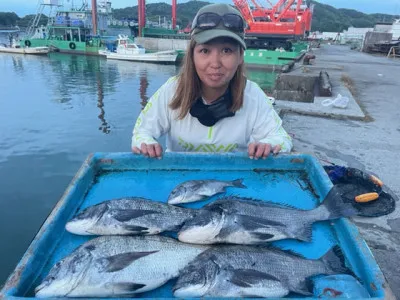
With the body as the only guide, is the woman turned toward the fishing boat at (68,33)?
no

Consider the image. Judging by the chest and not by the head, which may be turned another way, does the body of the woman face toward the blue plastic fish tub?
yes

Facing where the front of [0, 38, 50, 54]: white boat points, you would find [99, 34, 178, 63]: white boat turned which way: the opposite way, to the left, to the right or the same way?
the same way

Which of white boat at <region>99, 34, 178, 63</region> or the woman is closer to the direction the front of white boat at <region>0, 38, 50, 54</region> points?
the white boat

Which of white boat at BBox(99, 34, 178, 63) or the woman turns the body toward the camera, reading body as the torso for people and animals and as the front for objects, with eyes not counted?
the woman

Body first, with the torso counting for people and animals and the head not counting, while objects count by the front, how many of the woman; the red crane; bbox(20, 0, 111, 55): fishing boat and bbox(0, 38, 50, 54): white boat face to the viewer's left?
2

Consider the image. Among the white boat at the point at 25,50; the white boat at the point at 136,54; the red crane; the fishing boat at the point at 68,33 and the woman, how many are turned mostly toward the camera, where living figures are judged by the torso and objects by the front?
1

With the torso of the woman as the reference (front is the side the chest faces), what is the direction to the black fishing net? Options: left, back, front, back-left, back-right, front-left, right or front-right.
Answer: left

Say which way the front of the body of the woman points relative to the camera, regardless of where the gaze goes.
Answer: toward the camera

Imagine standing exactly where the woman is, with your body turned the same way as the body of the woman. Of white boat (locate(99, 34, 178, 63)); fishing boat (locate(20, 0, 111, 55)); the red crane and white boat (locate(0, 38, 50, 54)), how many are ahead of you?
0

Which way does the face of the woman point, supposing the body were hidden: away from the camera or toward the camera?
toward the camera
